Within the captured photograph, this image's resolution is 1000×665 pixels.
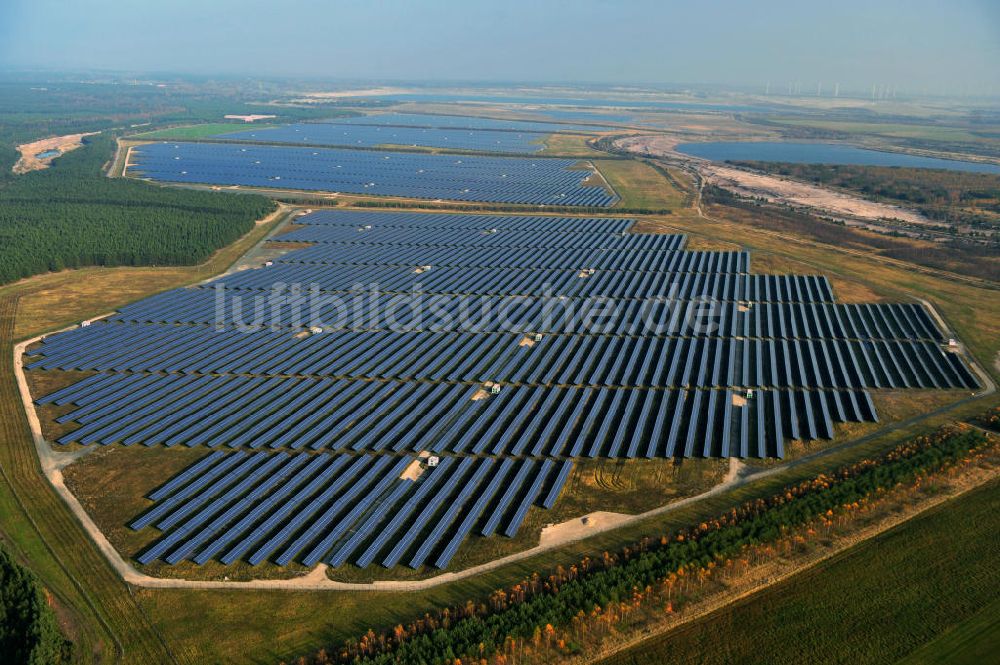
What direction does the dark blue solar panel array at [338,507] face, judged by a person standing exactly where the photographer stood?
facing the viewer and to the right of the viewer
